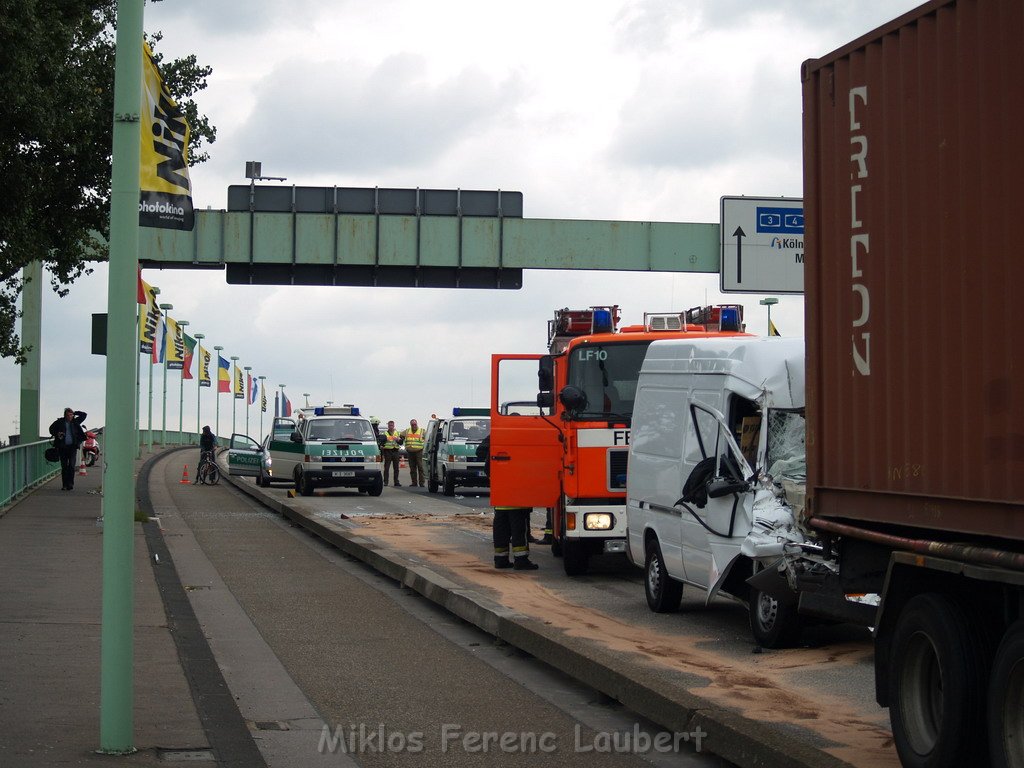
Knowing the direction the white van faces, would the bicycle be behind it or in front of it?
behind

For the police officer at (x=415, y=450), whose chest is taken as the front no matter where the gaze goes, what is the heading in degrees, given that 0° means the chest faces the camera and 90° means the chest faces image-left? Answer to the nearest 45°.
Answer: approximately 0°

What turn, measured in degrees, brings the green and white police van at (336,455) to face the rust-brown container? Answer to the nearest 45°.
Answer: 0° — it already faces it

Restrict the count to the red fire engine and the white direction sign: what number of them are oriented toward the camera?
2

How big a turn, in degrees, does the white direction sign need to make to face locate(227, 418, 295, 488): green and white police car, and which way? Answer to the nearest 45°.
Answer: approximately 135° to its right

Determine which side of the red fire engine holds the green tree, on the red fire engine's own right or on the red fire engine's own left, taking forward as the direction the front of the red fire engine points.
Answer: on the red fire engine's own right

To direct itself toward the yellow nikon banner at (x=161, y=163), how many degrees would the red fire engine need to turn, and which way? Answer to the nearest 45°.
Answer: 0° — it already faces it
